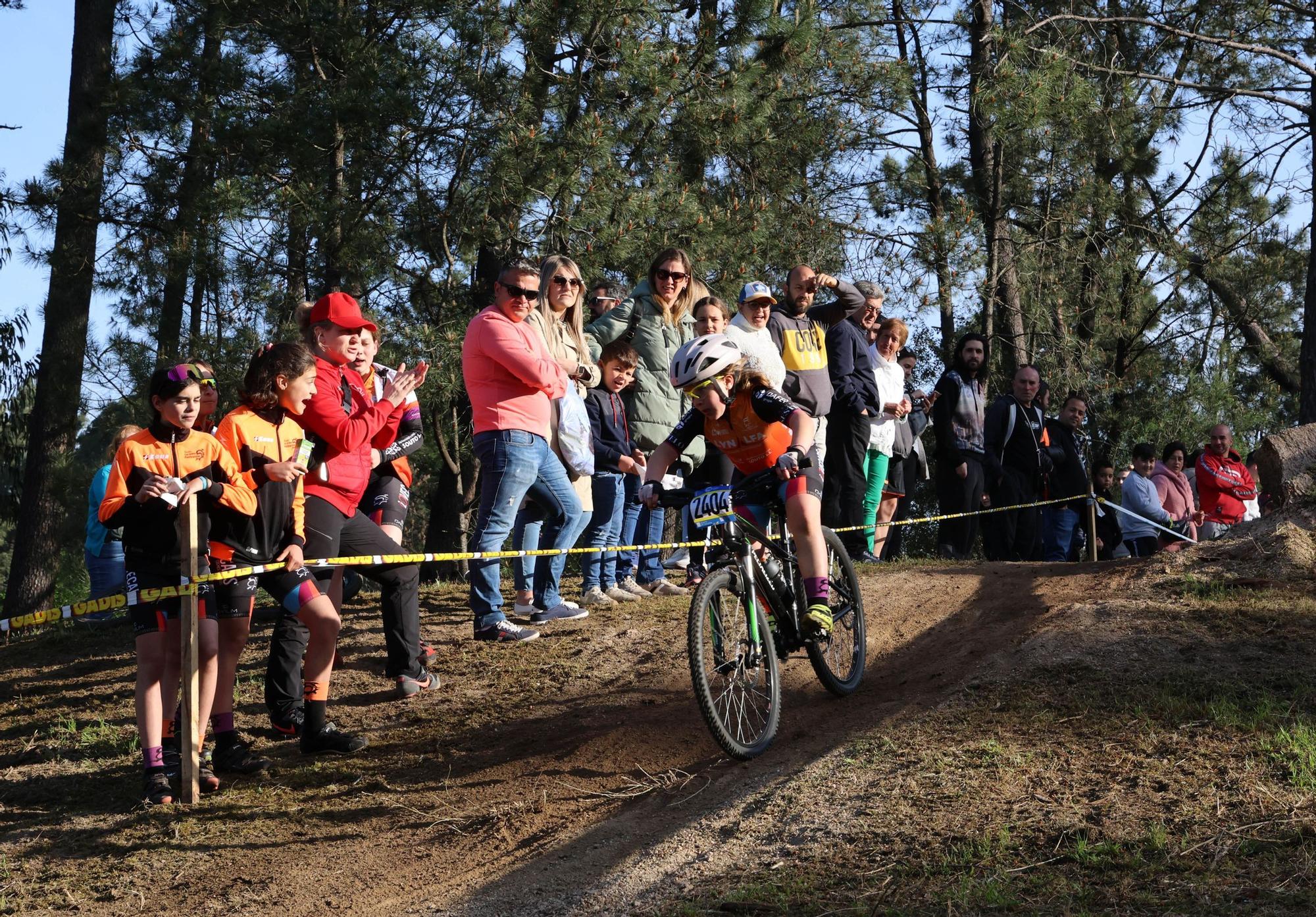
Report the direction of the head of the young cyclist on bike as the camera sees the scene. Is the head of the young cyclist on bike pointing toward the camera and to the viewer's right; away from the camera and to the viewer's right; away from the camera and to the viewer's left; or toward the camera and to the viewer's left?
toward the camera and to the viewer's left

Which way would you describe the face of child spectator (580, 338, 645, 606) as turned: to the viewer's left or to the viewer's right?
to the viewer's right

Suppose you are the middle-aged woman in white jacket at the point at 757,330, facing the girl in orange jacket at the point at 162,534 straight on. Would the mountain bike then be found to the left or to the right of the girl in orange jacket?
left

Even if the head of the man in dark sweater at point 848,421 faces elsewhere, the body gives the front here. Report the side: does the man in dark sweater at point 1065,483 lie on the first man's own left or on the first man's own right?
on the first man's own left

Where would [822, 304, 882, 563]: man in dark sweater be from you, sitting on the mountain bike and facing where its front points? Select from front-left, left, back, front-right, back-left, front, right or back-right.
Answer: back-right

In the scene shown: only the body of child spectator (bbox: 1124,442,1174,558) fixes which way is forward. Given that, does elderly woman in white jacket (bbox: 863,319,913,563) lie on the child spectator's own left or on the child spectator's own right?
on the child spectator's own right

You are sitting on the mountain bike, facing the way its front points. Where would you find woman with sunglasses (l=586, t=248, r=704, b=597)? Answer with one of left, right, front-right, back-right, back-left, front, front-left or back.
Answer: back-right

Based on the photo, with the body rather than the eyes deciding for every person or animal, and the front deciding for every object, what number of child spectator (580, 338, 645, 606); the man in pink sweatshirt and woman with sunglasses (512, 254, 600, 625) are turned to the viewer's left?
0

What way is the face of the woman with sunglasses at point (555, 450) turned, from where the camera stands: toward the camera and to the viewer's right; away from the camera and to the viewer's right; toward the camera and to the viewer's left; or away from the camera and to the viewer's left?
toward the camera and to the viewer's right

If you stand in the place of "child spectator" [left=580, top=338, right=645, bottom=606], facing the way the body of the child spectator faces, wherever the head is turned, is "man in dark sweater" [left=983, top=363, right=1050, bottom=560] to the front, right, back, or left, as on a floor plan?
left

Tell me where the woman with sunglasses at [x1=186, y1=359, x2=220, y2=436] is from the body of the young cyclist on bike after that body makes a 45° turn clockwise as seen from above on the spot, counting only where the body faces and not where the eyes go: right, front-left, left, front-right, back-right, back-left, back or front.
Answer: front
